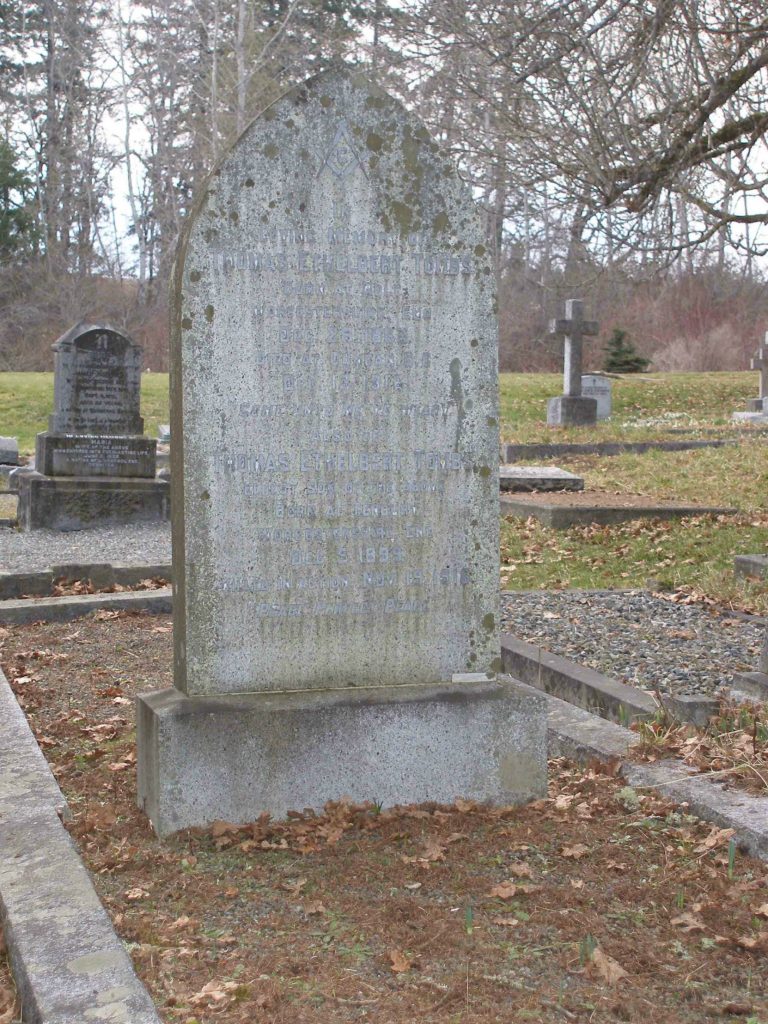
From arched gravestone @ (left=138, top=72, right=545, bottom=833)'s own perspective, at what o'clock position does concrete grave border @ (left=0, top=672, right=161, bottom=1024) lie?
The concrete grave border is roughly at 1 o'clock from the arched gravestone.

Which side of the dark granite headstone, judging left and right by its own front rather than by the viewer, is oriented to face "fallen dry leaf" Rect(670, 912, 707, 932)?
front

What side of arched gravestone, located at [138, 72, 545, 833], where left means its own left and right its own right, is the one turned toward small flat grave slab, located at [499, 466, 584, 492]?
back

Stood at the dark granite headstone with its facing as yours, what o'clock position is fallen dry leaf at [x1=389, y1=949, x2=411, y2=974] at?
The fallen dry leaf is roughly at 12 o'clock from the dark granite headstone.

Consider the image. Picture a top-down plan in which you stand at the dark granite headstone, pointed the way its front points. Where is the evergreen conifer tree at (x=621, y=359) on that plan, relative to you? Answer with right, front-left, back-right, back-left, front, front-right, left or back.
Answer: back-left

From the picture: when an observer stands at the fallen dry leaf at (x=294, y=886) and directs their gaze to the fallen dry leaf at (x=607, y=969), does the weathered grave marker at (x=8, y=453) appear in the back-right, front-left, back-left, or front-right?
back-left

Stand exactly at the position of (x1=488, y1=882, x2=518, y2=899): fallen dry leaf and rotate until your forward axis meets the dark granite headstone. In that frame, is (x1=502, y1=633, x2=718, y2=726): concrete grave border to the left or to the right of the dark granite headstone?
right

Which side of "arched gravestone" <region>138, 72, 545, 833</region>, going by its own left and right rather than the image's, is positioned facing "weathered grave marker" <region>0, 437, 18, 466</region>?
back

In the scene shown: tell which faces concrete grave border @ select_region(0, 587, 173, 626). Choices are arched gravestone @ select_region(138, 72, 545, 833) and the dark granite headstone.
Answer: the dark granite headstone

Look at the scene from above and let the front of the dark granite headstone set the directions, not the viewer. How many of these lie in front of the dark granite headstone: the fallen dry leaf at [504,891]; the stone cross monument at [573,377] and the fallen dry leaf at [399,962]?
2

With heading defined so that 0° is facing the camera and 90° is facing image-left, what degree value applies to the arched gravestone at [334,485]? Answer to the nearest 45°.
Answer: approximately 0°

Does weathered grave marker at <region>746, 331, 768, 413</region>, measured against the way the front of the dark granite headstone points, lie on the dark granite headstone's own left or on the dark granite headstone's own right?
on the dark granite headstone's own left

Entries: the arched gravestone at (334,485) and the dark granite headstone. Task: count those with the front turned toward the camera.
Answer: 2

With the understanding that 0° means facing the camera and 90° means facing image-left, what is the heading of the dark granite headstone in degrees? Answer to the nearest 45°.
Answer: approximately 0°

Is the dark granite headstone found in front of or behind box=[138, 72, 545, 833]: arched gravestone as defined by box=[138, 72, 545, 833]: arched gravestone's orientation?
behind

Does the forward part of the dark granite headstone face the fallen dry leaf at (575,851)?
yes
